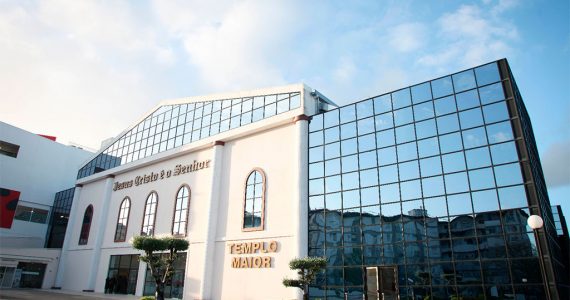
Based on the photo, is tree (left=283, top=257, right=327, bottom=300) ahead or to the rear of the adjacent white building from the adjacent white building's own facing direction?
ahead
